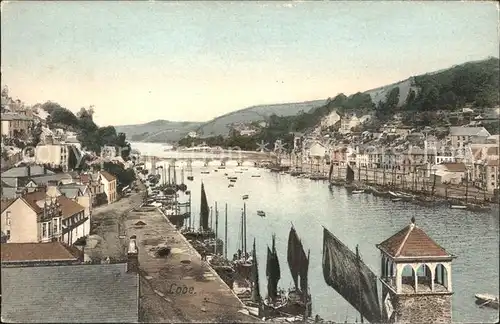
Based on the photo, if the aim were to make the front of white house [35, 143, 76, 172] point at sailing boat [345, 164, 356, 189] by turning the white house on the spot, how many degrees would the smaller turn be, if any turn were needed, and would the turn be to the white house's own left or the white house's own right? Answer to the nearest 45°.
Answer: approximately 45° to the white house's own left

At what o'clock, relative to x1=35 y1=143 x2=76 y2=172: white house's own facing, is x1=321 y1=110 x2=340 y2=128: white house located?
x1=321 y1=110 x2=340 y2=128: white house is roughly at 11 o'clock from x1=35 y1=143 x2=76 y2=172: white house.

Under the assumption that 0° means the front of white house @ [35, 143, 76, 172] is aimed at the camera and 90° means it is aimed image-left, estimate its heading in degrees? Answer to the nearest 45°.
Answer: approximately 315°

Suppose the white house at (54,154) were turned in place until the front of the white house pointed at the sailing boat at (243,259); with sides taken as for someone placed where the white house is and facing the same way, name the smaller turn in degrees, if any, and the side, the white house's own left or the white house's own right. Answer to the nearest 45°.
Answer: approximately 45° to the white house's own left

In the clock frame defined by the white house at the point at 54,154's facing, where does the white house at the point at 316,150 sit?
the white house at the point at 316,150 is roughly at 11 o'clock from the white house at the point at 54,154.

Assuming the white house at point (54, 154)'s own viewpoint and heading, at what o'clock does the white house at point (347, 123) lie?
the white house at point (347, 123) is roughly at 11 o'clock from the white house at point (54, 154).

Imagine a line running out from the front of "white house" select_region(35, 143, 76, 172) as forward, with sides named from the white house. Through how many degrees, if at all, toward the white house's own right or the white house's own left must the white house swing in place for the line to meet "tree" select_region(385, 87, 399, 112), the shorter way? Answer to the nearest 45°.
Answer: approximately 45° to the white house's own left
